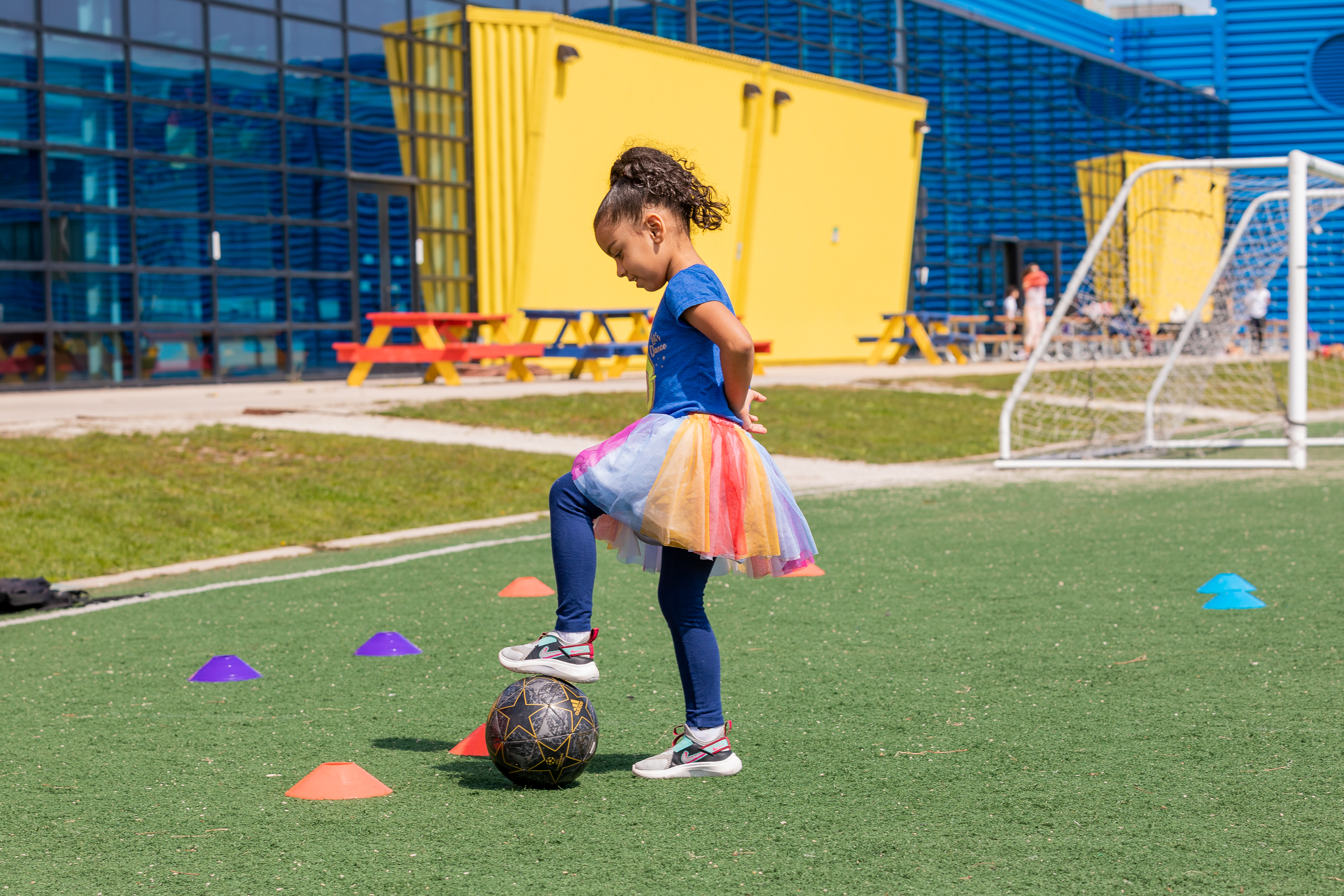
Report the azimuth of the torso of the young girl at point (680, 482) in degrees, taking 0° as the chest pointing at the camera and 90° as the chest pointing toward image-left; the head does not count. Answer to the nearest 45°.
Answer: approximately 90°

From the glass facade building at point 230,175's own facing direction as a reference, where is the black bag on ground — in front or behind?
in front

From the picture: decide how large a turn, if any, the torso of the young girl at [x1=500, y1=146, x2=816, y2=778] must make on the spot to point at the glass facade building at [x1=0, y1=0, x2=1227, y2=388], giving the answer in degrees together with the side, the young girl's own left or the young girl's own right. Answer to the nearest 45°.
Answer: approximately 90° to the young girl's own right

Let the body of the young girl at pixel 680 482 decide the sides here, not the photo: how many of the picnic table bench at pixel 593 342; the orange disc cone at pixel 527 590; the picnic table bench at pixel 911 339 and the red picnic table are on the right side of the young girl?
4

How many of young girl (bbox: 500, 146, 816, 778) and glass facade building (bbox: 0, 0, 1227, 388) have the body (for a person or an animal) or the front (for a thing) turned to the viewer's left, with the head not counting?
1

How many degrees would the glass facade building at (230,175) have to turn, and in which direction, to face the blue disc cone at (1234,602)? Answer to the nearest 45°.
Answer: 0° — it already faces it

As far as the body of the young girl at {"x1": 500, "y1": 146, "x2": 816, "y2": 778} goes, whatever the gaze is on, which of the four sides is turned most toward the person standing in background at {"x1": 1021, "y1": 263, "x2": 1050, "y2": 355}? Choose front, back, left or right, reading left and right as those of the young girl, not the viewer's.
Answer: right

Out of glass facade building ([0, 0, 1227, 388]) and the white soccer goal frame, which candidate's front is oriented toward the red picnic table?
the glass facade building

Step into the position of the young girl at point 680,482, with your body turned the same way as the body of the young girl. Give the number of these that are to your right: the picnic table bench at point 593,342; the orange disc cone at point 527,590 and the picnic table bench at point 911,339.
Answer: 3

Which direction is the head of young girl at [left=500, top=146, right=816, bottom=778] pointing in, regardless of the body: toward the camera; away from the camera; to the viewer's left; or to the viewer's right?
to the viewer's left

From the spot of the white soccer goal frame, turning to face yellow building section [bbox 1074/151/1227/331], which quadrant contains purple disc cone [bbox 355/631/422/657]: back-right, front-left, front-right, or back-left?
back-left
